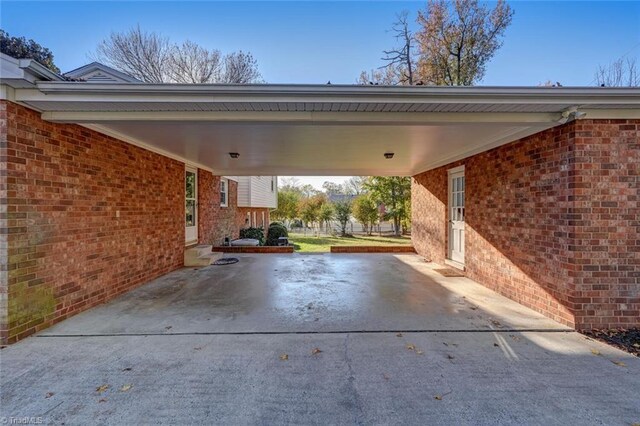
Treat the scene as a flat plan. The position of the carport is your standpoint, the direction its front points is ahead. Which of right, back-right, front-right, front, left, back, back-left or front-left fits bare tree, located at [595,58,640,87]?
back-left

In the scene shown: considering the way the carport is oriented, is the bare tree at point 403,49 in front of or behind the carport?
behind

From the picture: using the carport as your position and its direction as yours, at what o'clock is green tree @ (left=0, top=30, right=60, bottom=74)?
The green tree is roughly at 4 o'clock from the carport.

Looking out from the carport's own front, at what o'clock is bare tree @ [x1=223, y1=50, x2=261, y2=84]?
The bare tree is roughly at 5 o'clock from the carport.

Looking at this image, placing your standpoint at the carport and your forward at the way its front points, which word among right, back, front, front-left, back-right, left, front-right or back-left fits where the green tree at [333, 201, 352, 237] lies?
back

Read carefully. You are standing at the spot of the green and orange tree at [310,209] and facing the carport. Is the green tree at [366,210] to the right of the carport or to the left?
left

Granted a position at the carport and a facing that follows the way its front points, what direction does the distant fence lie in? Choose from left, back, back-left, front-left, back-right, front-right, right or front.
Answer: back

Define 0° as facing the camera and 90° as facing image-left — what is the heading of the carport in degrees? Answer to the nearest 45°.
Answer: approximately 0°

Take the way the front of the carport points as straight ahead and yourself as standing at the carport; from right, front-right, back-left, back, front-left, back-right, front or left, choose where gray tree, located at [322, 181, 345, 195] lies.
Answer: back

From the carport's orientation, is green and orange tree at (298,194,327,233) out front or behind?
behind

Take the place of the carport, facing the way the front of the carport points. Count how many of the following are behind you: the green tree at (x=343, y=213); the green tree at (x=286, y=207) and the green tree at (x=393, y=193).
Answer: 3

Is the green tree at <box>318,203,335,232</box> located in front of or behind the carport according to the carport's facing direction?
behind

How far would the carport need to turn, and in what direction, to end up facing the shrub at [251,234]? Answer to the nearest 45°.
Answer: approximately 135° to its right
